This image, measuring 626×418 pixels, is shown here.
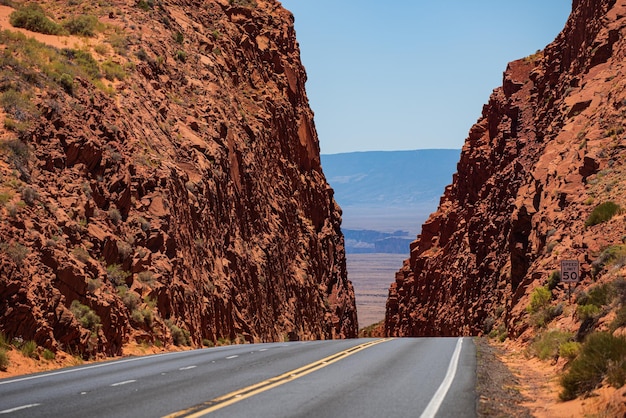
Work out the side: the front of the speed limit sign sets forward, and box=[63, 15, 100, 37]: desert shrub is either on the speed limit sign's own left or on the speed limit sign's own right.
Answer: on the speed limit sign's own right

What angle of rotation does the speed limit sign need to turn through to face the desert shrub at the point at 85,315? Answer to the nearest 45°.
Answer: approximately 45° to its right

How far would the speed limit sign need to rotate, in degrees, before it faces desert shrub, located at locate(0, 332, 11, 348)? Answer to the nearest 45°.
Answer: approximately 45° to its right

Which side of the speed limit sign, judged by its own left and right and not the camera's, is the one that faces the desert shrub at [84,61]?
right

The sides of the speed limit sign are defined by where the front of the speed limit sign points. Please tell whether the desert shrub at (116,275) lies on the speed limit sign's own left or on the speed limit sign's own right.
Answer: on the speed limit sign's own right

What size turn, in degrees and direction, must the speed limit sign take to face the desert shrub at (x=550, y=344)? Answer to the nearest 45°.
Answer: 0° — it already faces it

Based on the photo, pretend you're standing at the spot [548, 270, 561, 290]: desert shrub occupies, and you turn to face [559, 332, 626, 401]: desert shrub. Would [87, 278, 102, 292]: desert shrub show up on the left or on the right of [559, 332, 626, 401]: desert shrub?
right

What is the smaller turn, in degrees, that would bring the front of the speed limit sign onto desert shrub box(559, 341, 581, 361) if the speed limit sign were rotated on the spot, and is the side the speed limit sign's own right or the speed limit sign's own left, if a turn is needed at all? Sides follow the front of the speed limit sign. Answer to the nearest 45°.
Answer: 0° — it already faces it

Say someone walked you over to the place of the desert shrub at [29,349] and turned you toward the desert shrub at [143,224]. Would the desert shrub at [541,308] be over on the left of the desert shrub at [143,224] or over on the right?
right
